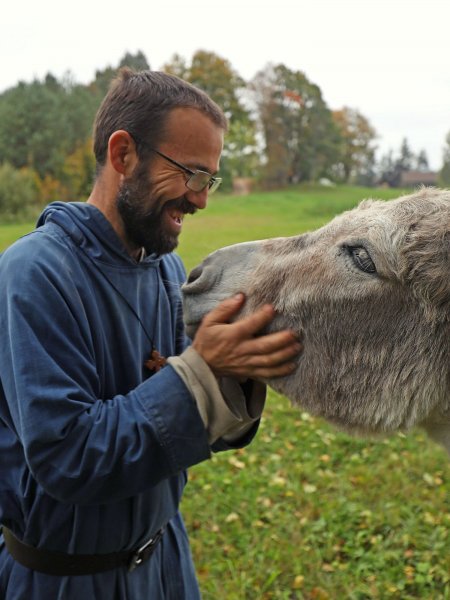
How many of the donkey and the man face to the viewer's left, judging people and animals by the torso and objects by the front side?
1

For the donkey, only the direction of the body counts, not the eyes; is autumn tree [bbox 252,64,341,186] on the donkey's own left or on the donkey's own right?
on the donkey's own right

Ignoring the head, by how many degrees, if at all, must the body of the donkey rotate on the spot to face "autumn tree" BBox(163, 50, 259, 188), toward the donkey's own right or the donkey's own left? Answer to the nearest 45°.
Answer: approximately 90° to the donkey's own right

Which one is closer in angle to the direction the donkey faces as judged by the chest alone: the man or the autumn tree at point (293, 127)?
the man

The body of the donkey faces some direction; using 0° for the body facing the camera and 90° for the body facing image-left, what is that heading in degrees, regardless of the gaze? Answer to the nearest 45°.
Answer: approximately 90°

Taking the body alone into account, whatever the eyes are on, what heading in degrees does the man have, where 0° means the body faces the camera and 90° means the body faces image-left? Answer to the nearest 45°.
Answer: approximately 315°

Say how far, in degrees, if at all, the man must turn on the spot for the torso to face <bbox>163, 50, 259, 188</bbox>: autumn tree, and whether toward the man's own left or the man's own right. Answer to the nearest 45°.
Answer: approximately 135° to the man's own left

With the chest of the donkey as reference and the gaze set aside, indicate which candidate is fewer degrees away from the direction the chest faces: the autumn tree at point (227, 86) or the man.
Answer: the man
